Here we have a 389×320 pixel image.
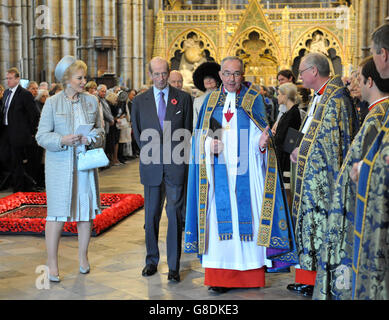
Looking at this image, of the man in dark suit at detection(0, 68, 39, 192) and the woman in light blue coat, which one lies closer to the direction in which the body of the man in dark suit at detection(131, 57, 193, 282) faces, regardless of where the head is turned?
the woman in light blue coat

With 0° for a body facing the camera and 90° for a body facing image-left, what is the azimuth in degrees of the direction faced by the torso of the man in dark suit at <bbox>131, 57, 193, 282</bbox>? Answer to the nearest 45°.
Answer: approximately 0°

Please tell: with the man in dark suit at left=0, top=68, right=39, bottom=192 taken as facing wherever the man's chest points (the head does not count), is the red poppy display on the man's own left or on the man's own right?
on the man's own left

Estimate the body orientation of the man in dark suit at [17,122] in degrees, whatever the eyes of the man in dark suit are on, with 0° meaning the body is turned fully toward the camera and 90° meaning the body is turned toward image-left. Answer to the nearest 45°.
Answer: approximately 45°

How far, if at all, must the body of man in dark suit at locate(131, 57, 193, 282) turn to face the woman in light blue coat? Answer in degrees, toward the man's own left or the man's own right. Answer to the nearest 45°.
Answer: approximately 90° to the man's own right

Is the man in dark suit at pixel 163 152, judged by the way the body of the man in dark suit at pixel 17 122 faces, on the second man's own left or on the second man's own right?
on the second man's own left

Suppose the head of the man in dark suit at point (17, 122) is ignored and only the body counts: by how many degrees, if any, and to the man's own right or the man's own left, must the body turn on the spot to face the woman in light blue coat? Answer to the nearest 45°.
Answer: approximately 45° to the man's own left

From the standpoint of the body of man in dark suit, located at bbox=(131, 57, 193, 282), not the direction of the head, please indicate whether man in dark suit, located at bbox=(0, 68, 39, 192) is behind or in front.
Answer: behind

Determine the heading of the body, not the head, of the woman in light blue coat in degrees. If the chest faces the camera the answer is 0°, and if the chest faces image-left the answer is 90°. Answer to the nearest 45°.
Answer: approximately 315°

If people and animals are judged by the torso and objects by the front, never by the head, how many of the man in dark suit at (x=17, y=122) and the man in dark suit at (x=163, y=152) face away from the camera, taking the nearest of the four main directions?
0
